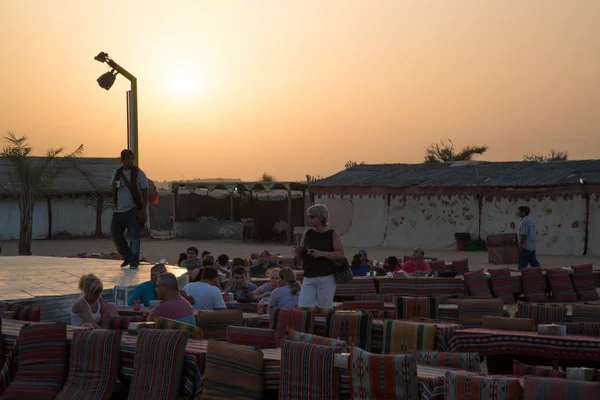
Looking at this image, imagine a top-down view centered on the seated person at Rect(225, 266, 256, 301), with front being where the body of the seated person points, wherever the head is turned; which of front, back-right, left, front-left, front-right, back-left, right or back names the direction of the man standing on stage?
right

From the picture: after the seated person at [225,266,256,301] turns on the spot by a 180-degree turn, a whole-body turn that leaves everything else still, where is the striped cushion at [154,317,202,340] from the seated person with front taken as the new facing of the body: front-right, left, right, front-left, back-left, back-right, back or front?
back

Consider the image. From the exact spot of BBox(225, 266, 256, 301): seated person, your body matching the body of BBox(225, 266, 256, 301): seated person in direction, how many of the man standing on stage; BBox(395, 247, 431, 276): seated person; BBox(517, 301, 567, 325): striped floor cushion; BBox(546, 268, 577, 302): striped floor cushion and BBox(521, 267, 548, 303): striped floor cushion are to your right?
1

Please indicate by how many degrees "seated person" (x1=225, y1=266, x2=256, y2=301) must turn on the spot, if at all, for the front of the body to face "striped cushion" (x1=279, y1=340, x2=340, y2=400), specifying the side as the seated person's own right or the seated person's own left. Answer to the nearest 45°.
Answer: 0° — they already face it

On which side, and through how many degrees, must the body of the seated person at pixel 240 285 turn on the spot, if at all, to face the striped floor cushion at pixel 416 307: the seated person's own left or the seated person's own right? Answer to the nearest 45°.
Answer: approximately 45° to the seated person's own left

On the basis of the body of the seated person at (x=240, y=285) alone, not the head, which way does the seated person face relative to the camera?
toward the camera

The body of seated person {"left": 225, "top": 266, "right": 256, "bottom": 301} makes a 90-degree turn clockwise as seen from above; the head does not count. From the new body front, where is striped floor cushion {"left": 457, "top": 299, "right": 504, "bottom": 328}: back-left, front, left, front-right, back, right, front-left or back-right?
back-left

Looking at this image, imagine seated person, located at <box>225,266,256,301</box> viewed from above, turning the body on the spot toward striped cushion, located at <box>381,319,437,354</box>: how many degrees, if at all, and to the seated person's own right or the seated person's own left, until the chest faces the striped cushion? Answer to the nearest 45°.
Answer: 0° — they already face it

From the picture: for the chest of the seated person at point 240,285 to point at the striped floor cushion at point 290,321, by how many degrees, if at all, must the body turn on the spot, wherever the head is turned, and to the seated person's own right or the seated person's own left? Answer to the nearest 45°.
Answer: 0° — they already face it

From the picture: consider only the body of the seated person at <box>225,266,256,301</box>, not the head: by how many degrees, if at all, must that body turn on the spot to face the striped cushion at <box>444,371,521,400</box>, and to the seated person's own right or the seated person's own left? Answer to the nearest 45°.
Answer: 0° — they already face it

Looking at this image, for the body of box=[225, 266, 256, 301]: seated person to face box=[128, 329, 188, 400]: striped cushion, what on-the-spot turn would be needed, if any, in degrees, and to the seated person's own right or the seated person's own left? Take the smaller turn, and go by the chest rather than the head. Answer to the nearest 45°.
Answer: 0° — they already face it

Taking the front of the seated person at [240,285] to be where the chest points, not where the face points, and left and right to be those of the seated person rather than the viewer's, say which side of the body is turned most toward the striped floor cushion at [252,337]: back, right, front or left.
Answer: front

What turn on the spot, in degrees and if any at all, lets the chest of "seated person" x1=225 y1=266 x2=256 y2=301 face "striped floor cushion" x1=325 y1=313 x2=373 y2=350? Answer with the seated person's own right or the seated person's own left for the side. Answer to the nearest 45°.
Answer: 0° — they already face it

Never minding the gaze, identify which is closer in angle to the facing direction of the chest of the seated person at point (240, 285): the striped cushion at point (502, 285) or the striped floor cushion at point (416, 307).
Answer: the striped floor cushion

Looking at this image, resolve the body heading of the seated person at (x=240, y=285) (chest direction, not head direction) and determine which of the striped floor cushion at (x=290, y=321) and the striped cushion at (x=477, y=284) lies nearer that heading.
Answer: the striped floor cushion

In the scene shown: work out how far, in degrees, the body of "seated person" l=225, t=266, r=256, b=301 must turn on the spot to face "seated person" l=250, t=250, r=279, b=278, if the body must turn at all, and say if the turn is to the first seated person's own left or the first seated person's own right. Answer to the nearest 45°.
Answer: approximately 180°

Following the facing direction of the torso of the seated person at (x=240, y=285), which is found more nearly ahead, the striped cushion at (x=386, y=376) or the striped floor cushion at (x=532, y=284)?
the striped cushion
